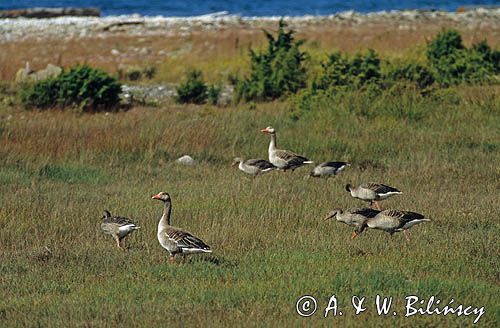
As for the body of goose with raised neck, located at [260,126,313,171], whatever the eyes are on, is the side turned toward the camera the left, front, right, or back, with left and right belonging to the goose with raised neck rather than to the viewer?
left

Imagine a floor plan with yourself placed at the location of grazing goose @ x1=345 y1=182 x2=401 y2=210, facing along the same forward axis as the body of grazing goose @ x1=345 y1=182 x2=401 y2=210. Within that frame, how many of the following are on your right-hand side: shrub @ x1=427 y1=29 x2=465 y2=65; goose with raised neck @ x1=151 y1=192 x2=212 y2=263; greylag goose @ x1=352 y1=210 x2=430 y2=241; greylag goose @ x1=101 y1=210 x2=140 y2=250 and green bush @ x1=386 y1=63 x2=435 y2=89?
2

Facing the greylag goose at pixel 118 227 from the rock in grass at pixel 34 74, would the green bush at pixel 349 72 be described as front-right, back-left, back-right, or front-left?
front-left

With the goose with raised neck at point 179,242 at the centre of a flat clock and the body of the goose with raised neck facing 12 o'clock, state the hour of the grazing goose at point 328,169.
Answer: The grazing goose is roughly at 4 o'clock from the goose with raised neck.

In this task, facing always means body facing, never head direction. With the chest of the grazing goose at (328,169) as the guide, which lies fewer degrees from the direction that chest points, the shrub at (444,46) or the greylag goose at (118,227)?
the greylag goose

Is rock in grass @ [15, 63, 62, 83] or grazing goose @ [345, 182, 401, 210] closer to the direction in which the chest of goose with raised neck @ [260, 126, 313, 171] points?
the rock in grass

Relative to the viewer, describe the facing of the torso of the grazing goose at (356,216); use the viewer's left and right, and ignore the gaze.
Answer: facing to the left of the viewer

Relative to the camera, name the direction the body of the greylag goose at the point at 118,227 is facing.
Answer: to the viewer's left

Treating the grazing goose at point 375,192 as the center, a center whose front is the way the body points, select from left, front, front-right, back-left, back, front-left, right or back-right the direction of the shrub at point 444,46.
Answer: right

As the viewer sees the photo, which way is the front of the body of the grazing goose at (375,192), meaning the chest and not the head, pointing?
to the viewer's left

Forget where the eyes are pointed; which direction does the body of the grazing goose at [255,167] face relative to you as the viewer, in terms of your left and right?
facing to the left of the viewer

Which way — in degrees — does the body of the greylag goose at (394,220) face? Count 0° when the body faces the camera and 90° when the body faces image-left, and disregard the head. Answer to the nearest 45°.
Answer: approximately 90°

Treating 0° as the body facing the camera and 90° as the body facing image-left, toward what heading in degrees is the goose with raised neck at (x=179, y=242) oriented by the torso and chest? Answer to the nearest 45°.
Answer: approximately 90°
